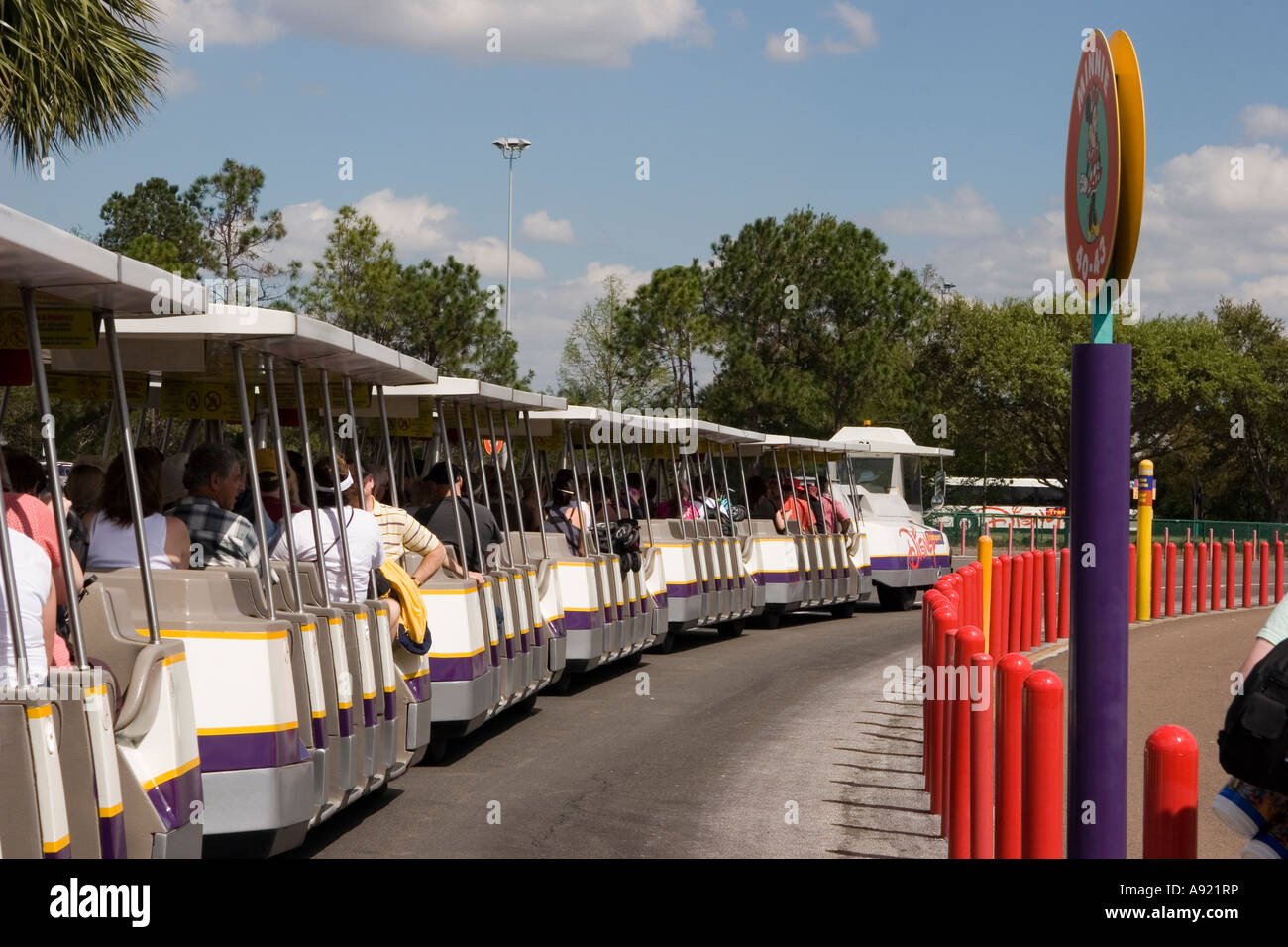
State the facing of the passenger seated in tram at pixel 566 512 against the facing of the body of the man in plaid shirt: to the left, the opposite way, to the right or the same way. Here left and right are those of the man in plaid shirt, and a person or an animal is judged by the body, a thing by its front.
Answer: the same way

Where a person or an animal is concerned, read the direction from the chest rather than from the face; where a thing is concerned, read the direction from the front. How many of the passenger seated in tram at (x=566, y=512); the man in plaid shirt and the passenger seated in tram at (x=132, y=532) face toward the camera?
0

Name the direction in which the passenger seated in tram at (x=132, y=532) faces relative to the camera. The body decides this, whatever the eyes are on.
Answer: away from the camera

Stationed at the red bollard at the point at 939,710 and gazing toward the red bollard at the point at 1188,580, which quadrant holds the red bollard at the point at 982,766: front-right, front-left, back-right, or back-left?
back-right

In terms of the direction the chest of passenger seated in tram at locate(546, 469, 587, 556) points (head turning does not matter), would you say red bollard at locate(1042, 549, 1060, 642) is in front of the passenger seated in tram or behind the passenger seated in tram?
in front

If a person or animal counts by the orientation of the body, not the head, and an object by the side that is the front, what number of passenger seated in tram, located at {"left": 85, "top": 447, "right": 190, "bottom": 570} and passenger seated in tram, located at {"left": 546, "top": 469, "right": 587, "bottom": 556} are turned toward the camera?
0

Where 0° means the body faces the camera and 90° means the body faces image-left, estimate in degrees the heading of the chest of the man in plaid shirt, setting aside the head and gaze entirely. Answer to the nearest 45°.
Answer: approximately 225°

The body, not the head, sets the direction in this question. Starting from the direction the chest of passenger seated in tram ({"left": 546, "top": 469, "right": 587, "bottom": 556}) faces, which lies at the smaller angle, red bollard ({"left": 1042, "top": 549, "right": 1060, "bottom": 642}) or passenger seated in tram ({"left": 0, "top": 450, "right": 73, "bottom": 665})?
the red bollard

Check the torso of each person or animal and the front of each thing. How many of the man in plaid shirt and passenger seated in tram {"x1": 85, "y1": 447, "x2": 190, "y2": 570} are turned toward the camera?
0

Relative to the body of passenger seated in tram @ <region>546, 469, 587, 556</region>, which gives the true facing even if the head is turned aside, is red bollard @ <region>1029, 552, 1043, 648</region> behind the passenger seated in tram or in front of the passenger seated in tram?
in front

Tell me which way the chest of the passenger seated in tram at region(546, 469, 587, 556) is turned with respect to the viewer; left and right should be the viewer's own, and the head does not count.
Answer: facing away from the viewer and to the right of the viewer

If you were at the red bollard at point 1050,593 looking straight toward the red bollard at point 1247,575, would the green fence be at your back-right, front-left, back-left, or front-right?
front-left
